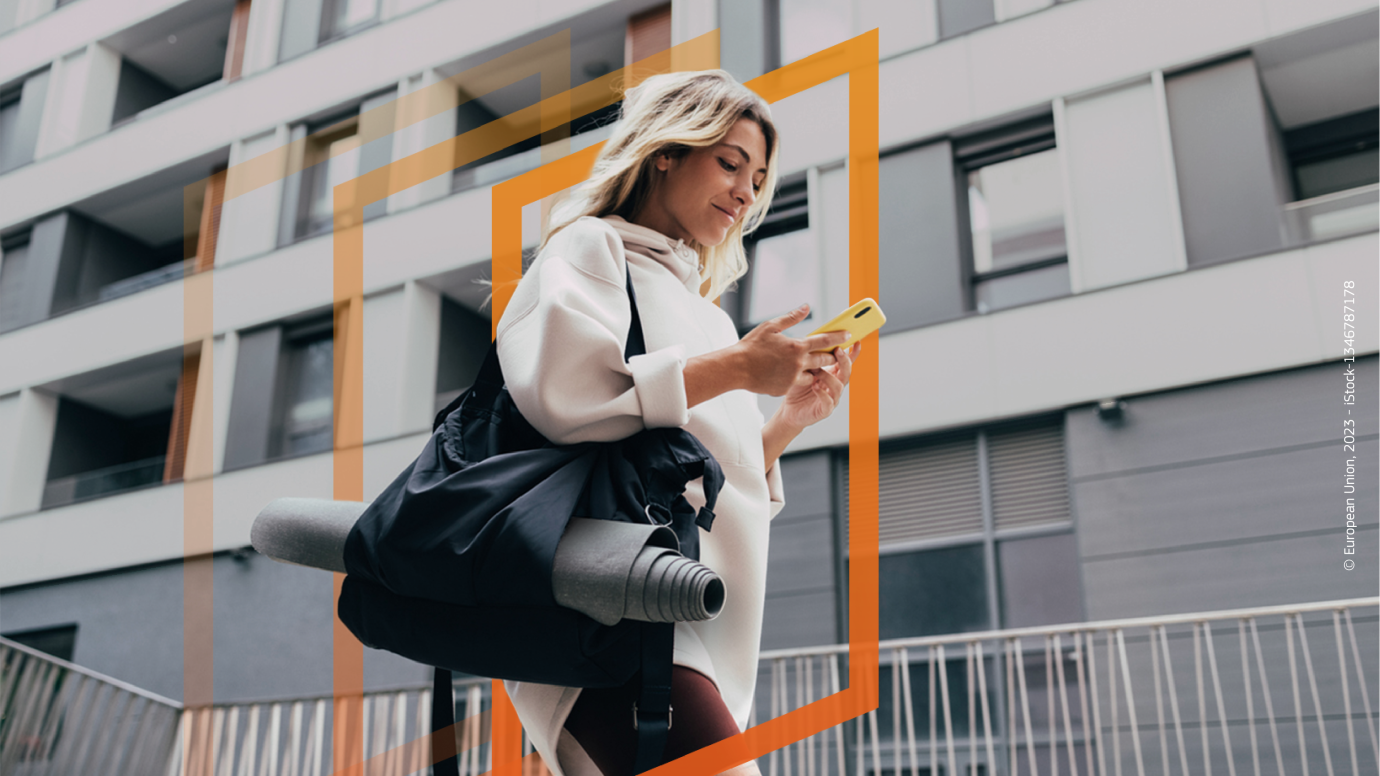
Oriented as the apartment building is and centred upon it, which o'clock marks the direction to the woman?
The woman is roughly at 11 o'clock from the apartment building.

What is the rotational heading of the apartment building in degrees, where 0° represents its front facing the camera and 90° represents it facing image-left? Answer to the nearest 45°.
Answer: approximately 45°
